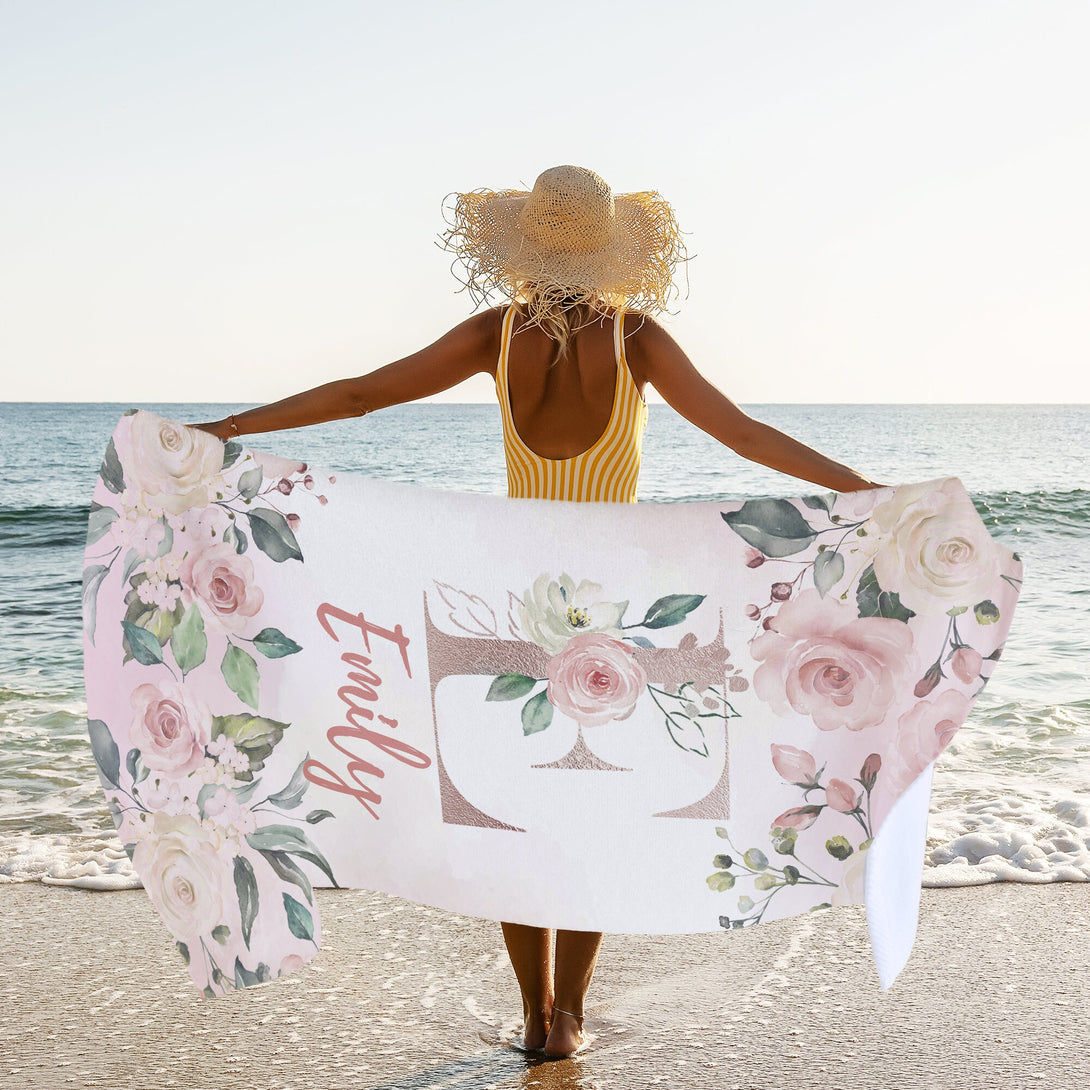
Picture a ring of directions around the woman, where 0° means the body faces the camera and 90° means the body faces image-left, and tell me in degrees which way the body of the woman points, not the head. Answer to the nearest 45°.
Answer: approximately 180°

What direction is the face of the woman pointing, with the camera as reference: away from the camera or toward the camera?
away from the camera
